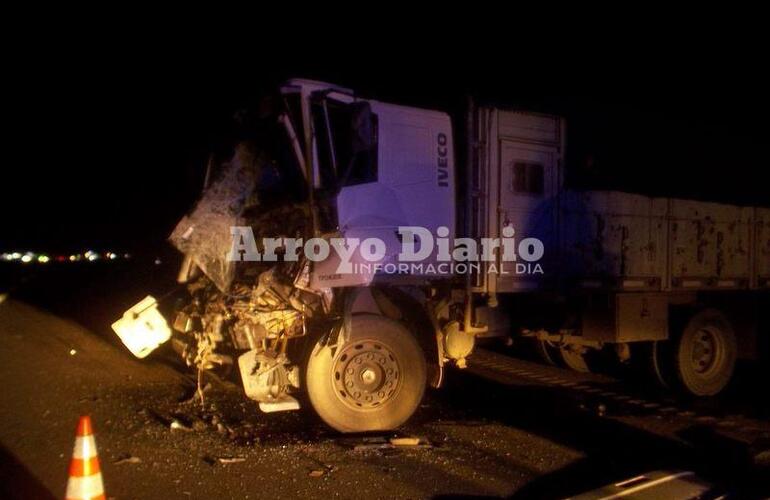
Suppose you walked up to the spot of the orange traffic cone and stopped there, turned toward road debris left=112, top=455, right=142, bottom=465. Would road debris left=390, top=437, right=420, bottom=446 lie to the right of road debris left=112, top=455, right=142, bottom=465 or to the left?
right

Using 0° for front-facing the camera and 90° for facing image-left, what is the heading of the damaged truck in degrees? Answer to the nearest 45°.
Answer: approximately 45°

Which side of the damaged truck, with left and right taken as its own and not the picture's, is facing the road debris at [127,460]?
front

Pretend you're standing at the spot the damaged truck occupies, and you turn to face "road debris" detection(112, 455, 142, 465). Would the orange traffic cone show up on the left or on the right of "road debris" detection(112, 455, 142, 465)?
left
